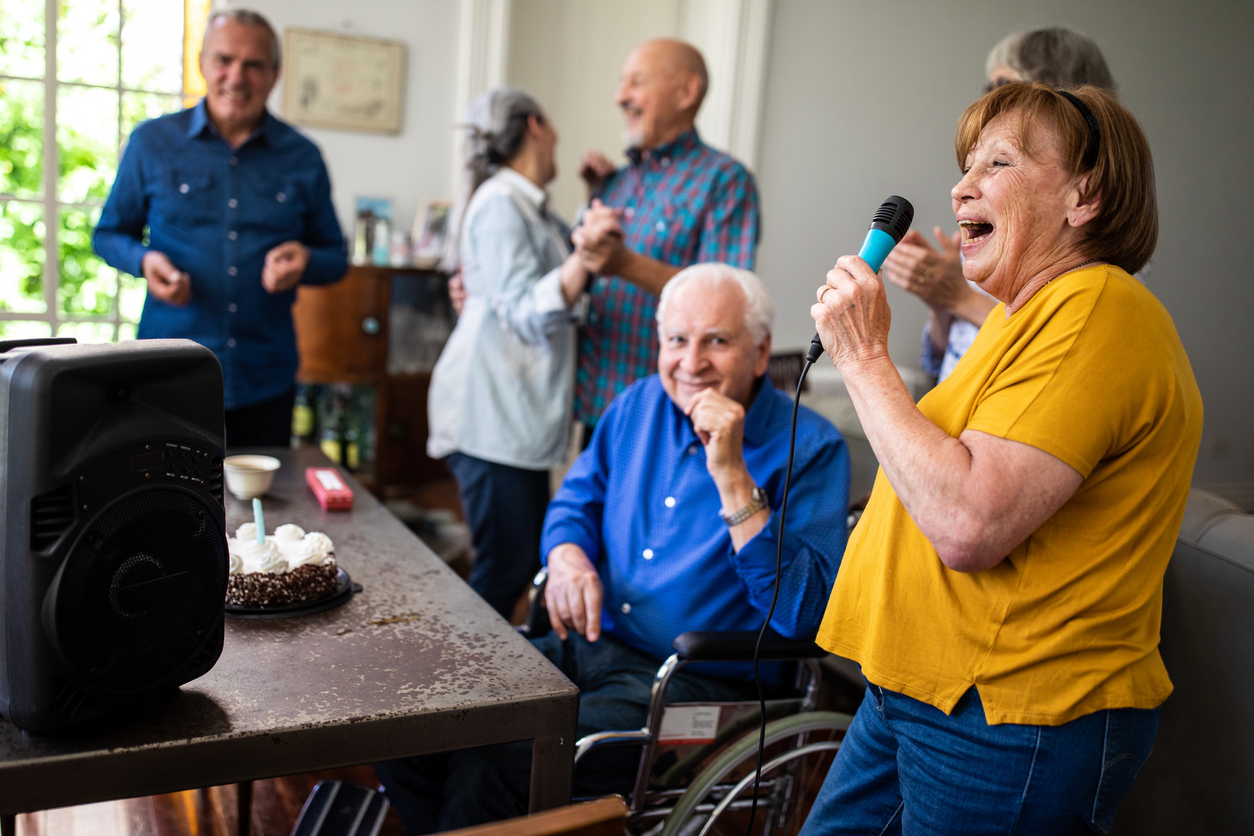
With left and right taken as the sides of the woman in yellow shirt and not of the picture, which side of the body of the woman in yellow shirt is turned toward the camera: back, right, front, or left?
left

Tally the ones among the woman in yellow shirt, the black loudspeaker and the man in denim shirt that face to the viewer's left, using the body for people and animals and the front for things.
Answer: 1

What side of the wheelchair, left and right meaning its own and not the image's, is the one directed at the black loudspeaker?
front

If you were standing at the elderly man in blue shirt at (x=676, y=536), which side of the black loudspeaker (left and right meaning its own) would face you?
left

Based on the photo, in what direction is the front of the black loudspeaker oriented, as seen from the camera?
facing the viewer and to the right of the viewer

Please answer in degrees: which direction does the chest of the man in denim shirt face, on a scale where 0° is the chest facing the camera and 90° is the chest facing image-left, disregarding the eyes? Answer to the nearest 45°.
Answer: approximately 0°

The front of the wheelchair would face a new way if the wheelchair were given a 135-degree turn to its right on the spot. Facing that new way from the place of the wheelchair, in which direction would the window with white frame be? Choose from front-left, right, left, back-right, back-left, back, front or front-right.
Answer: front-left

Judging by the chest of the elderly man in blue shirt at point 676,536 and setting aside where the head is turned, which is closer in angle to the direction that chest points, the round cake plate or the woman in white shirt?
the round cake plate

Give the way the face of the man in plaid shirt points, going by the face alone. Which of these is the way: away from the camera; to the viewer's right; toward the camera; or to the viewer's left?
to the viewer's left

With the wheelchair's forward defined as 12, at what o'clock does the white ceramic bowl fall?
The white ceramic bowl is roughly at 2 o'clock from the wheelchair.

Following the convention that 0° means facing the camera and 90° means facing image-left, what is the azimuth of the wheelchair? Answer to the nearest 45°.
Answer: approximately 45°

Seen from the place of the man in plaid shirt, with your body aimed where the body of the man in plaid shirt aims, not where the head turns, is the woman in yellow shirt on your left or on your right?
on your left

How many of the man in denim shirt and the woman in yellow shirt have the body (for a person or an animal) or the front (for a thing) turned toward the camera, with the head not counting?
1
